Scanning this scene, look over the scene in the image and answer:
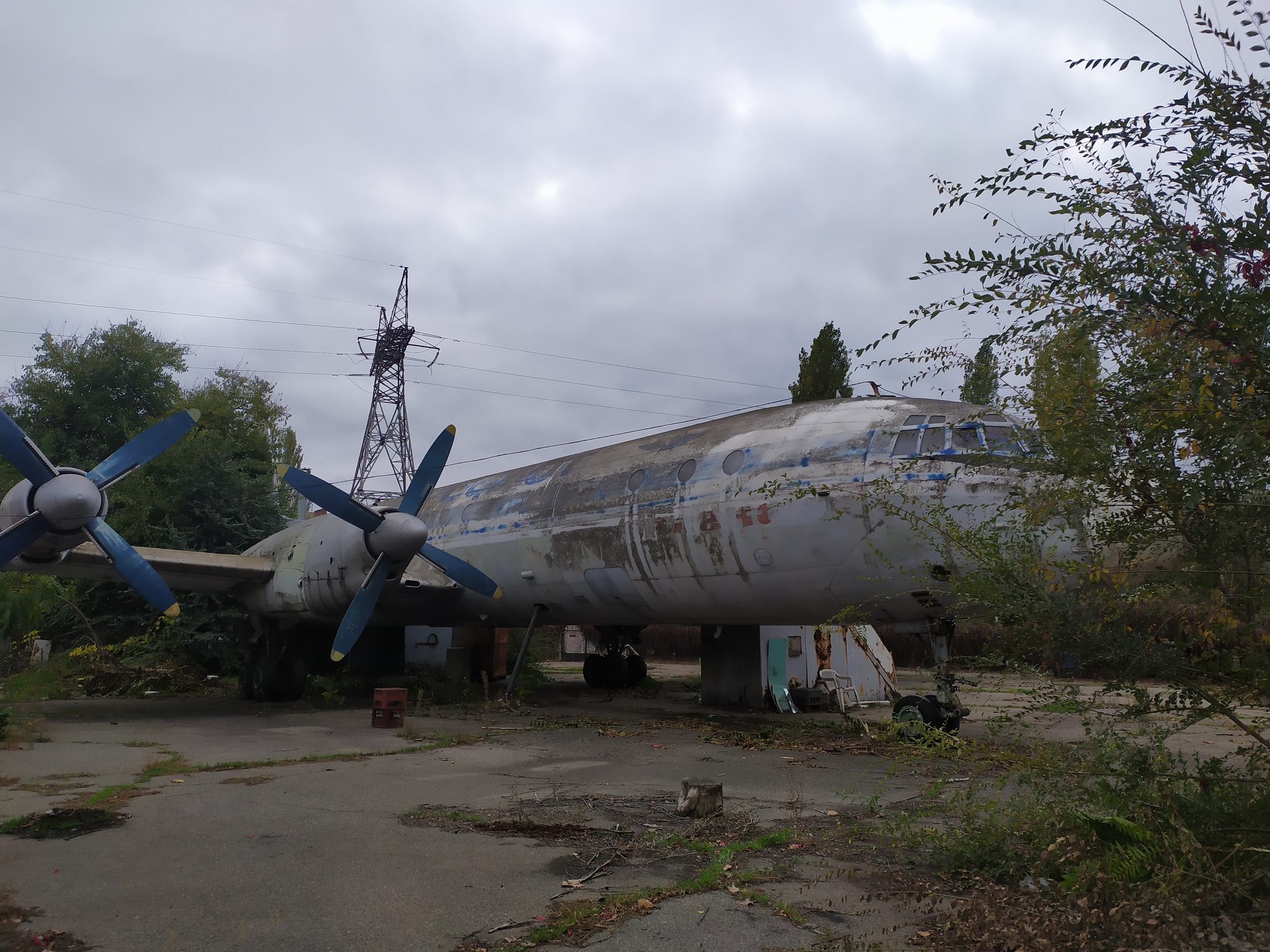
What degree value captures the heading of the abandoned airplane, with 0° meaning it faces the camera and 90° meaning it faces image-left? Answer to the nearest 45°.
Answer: approximately 315°

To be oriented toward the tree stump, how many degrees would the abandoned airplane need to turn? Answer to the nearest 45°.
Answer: approximately 45° to its right

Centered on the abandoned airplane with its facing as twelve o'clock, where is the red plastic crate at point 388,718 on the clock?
The red plastic crate is roughly at 3 o'clock from the abandoned airplane.

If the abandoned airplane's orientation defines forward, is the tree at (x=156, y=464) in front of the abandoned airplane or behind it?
behind

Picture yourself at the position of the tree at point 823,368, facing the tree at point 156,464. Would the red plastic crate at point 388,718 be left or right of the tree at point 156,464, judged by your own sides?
left
